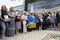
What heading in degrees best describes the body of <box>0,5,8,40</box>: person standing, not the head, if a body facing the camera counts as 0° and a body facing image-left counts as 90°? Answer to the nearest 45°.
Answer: approximately 315°

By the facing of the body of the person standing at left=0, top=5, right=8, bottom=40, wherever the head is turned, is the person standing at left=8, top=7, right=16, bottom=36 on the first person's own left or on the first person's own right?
on the first person's own left
